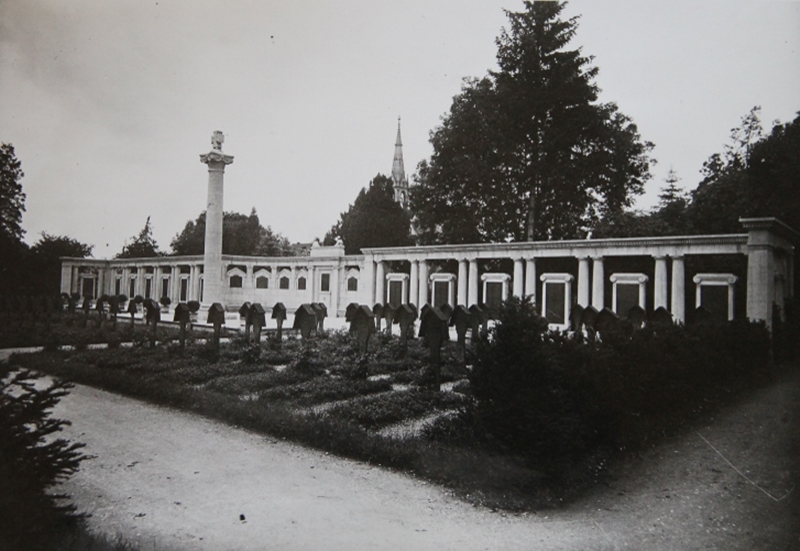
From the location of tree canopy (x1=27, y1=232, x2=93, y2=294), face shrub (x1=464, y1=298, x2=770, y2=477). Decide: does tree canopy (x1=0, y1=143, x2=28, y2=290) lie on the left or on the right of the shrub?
right

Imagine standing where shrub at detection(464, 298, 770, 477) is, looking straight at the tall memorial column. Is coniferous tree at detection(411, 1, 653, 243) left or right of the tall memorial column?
right

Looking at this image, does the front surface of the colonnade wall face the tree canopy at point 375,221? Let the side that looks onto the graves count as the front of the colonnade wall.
no

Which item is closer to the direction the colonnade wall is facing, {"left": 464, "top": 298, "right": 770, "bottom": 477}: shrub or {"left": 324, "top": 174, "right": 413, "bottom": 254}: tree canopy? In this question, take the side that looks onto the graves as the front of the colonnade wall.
the shrub

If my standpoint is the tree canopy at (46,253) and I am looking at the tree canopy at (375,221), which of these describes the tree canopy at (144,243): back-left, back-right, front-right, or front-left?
front-left

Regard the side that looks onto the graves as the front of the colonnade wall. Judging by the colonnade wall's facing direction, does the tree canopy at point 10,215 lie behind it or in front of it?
in front

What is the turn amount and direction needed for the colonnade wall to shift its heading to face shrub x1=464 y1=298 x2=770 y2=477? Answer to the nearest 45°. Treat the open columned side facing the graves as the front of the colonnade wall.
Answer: approximately 45° to its left

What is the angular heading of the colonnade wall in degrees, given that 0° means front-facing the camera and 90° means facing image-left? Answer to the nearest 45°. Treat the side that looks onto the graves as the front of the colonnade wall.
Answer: approximately 45°

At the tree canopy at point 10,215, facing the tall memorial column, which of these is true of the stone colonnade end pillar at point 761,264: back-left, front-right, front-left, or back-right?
front-right
